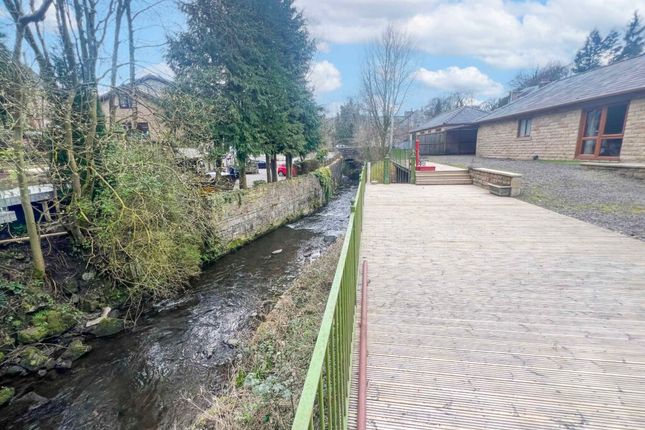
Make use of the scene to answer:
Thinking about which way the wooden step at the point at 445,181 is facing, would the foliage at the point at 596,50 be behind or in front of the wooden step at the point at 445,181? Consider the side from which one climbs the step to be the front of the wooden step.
behind

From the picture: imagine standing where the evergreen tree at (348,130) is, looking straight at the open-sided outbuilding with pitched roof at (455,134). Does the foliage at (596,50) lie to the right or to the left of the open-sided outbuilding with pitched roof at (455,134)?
left

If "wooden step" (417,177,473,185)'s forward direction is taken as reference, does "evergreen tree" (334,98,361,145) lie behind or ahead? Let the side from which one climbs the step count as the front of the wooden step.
behind

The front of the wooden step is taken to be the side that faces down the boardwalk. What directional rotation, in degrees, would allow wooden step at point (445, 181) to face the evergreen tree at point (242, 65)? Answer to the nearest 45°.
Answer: approximately 90° to its right

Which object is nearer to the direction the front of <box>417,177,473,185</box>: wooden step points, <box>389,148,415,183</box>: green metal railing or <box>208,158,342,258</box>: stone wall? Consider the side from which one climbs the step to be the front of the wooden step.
the stone wall

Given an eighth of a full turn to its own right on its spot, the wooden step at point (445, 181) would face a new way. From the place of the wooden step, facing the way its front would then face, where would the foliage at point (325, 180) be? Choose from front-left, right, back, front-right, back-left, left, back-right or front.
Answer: right

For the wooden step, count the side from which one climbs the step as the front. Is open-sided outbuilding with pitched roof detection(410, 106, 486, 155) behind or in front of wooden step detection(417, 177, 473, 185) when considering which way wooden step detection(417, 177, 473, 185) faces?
behind

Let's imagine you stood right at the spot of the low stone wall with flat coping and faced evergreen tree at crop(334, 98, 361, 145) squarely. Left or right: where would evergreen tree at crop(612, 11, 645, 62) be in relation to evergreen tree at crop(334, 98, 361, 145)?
right

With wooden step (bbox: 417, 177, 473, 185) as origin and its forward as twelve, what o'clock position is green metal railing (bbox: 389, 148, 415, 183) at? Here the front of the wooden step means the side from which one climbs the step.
The green metal railing is roughly at 4 o'clock from the wooden step.

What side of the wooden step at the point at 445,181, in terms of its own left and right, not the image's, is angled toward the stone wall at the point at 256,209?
right

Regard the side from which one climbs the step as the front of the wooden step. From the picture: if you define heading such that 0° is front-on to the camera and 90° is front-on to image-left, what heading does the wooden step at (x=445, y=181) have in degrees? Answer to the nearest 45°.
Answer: approximately 0°
